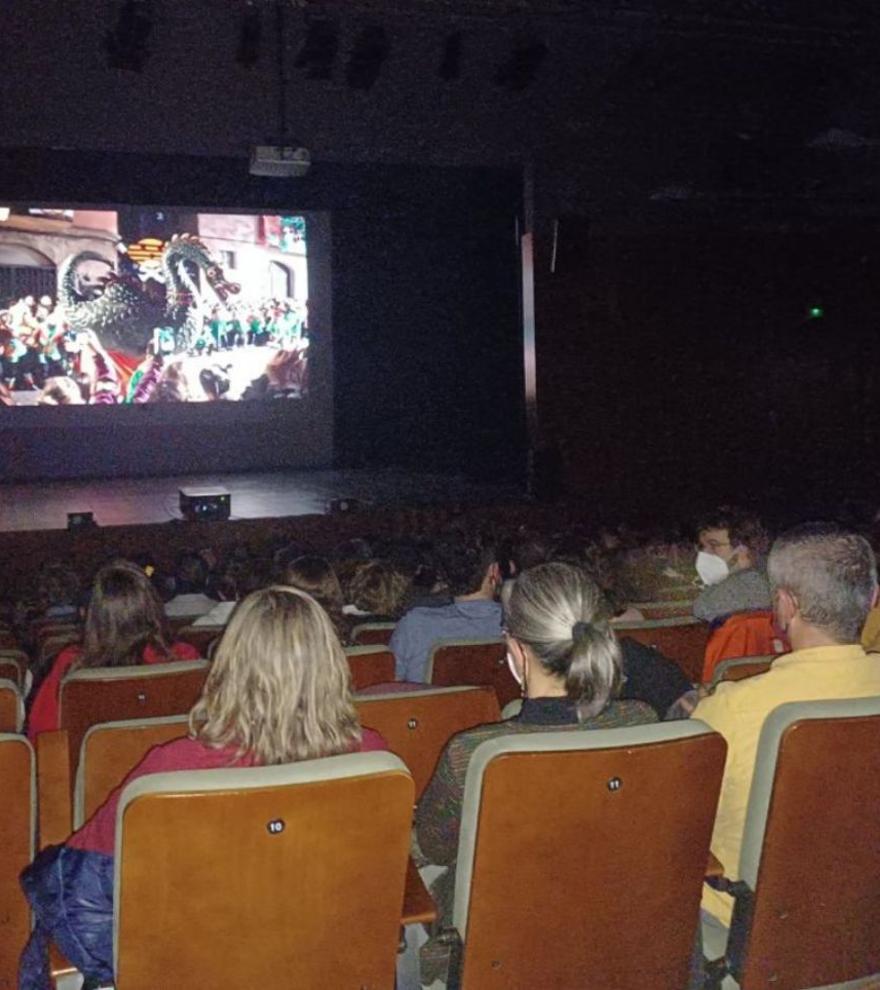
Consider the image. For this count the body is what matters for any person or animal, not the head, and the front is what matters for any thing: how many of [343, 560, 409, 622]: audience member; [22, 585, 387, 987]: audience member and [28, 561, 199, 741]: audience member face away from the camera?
3

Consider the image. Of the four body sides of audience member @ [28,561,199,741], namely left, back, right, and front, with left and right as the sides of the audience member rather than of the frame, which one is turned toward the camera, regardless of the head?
back

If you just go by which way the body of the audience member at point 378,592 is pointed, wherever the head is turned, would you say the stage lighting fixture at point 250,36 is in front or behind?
in front

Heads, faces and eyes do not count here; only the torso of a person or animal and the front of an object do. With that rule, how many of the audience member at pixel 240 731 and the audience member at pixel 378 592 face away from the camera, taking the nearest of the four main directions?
2

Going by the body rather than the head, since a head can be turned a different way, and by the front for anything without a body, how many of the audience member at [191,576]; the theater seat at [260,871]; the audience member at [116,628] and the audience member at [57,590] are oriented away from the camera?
4

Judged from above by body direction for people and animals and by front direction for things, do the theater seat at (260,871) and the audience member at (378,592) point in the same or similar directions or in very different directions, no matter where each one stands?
same or similar directions

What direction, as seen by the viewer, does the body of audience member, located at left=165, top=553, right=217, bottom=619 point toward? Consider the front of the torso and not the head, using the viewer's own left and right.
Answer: facing away from the viewer

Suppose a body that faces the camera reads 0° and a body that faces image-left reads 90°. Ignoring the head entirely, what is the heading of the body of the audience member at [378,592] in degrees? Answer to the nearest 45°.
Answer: approximately 180°

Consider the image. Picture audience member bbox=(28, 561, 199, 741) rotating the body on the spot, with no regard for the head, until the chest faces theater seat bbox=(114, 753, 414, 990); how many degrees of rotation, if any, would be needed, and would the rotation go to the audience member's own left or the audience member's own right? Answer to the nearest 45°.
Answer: approximately 180°

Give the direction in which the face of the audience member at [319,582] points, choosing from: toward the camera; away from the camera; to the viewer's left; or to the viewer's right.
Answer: away from the camera

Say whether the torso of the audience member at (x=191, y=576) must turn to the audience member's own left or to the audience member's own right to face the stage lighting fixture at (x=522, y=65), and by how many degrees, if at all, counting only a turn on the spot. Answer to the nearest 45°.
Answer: approximately 45° to the audience member's own right

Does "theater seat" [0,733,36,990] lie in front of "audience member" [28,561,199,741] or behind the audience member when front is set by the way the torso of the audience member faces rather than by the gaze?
behind

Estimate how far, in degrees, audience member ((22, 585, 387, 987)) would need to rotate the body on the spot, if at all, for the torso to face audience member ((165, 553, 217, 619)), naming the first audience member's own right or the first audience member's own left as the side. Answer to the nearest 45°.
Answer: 0° — they already face them

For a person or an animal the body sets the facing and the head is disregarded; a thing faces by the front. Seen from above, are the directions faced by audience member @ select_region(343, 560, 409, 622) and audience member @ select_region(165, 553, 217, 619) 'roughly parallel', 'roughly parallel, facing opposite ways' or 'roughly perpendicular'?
roughly parallel

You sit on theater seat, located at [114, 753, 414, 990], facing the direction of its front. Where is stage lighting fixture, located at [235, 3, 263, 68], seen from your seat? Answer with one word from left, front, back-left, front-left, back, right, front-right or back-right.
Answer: front

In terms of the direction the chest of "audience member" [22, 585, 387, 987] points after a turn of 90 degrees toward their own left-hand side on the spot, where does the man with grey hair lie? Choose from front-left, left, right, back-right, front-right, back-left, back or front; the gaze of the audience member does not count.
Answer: back

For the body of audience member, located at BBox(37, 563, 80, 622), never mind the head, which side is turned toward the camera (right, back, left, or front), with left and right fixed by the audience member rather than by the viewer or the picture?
back

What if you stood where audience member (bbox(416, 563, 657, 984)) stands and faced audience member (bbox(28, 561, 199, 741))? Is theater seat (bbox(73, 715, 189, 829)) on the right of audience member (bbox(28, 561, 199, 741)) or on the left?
left
